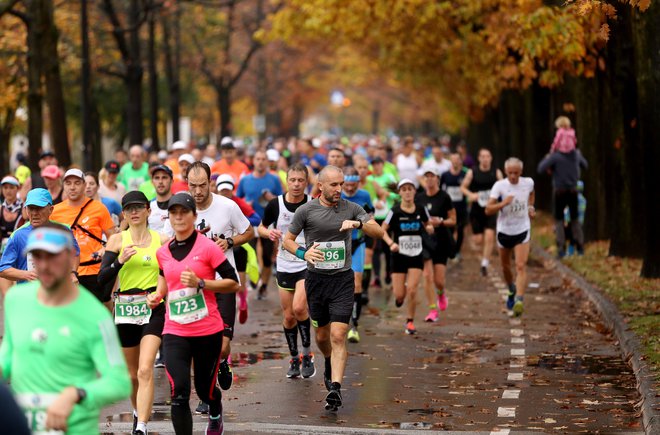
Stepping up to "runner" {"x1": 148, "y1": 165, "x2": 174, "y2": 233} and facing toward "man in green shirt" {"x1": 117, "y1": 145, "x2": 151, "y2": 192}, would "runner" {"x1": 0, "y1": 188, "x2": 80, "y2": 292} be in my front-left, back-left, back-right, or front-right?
back-left

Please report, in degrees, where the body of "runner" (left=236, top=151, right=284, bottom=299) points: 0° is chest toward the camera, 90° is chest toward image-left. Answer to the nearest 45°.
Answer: approximately 0°

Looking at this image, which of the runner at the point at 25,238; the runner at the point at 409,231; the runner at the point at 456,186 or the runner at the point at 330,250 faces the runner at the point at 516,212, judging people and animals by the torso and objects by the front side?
the runner at the point at 456,186

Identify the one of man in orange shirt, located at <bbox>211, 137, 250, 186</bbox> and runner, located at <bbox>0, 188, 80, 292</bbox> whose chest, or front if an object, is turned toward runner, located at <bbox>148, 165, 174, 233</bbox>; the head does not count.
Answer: the man in orange shirt

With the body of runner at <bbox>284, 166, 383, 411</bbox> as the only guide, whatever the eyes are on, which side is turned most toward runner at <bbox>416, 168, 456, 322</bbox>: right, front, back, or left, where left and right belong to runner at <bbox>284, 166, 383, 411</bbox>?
back

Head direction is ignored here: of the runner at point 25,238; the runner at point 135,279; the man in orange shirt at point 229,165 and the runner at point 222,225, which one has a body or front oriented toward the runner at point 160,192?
the man in orange shirt

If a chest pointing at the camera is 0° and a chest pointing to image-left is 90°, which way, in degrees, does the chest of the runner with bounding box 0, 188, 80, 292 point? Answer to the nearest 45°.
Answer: approximately 0°

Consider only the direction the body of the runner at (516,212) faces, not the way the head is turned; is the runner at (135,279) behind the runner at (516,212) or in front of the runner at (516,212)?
in front
